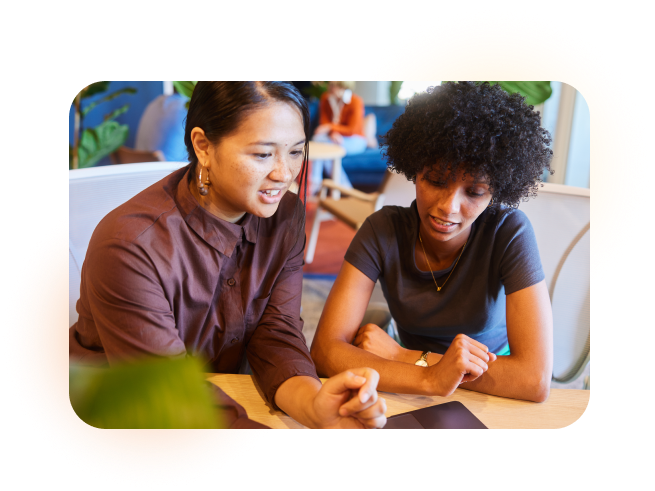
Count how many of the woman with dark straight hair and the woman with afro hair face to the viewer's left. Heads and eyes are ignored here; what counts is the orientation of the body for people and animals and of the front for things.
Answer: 0

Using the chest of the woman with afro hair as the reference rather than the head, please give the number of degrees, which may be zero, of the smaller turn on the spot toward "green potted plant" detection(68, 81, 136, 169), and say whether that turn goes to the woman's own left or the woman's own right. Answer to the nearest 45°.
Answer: approximately 90° to the woman's own right

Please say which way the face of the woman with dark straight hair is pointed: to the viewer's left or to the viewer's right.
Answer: to the viewer's right

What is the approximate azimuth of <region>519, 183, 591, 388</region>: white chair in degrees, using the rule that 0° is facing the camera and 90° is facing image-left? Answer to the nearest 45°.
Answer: approximately 45°

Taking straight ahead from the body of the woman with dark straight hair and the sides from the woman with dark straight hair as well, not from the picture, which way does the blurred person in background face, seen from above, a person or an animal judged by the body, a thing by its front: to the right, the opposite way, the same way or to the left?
to the right

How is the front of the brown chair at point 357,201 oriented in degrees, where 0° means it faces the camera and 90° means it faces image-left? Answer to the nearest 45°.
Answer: approximately 90°

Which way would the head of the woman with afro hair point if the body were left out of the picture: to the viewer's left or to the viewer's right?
to the viewer's left

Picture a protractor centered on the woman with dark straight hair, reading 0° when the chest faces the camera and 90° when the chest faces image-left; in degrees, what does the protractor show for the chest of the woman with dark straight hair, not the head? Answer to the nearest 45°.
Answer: approximately 315°

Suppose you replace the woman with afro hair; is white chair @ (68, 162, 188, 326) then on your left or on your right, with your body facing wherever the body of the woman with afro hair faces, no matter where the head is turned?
on your right
